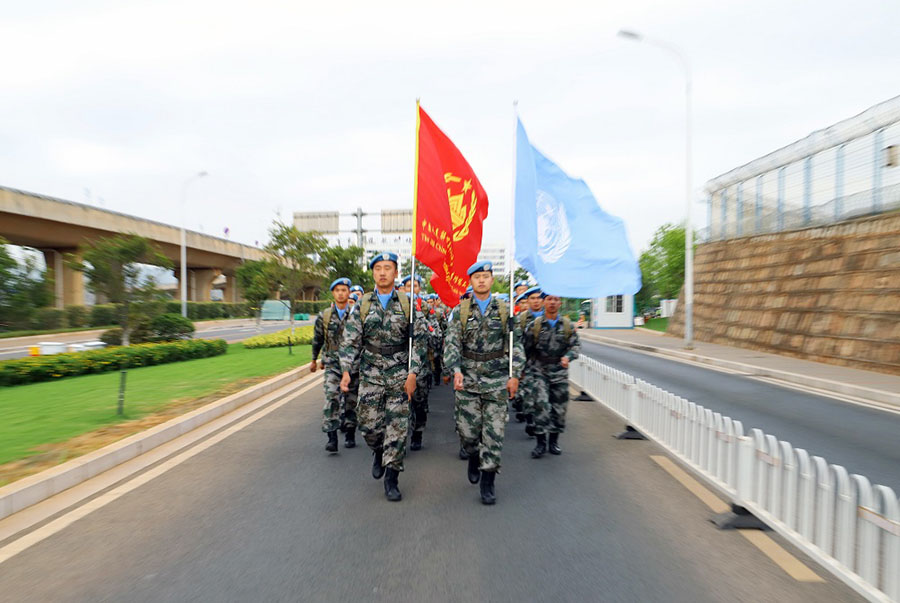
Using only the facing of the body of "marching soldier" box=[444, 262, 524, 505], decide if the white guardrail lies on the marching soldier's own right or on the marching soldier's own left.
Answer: on the marching soldier's own left

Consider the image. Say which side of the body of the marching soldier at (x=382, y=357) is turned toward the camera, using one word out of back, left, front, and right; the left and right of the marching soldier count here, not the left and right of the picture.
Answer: front

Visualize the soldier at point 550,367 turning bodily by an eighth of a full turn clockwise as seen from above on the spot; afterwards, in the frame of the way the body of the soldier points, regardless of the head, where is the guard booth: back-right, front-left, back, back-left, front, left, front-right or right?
back-right

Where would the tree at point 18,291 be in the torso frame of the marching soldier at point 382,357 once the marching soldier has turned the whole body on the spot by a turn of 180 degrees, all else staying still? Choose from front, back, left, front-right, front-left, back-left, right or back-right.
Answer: front-left

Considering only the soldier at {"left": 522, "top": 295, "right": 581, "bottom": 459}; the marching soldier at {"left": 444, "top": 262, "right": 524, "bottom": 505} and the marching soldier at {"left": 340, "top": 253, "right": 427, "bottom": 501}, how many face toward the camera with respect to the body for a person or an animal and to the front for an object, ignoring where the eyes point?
3
